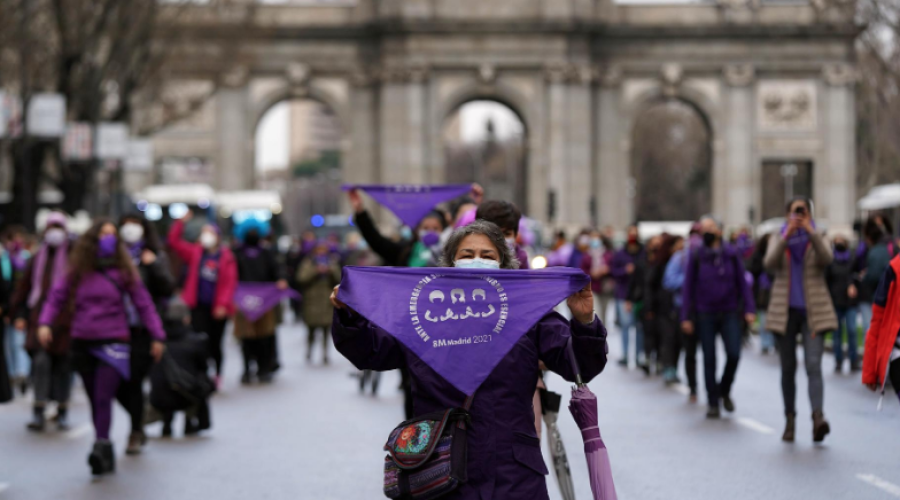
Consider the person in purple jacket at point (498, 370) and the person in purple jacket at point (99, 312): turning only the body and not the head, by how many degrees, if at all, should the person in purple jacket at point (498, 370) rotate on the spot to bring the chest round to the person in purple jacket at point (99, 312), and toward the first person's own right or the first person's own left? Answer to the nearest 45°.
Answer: approximately 135° to the first person's own right

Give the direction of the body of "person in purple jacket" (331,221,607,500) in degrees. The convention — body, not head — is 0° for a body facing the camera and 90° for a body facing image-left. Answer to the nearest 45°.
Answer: approximately 0°

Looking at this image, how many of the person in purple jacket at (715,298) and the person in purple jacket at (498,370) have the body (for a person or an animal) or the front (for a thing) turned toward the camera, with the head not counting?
2

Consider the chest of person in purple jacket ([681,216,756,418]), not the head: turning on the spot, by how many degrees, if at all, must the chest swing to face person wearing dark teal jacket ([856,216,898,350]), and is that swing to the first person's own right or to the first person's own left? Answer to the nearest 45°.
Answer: approximately 135° to the first person's own left

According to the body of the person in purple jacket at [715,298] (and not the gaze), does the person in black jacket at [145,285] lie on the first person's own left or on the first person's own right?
on the first person's own right
